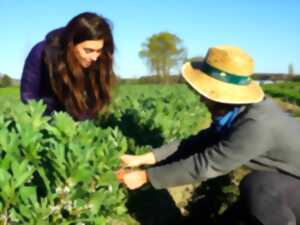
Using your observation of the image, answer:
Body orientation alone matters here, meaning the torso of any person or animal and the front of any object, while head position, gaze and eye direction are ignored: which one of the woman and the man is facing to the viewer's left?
the man

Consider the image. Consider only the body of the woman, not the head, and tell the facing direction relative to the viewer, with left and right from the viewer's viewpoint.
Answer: facing the viewer and to the right of the viewer

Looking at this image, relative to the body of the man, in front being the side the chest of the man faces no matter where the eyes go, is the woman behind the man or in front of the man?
in front

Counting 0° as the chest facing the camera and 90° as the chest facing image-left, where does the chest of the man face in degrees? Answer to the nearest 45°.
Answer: approximately 90°

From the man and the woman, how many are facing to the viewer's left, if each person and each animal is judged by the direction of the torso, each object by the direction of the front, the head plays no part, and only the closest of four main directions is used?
1

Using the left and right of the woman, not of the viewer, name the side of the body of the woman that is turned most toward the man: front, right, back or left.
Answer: front

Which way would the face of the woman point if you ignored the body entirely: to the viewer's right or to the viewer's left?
to the viewer's right
